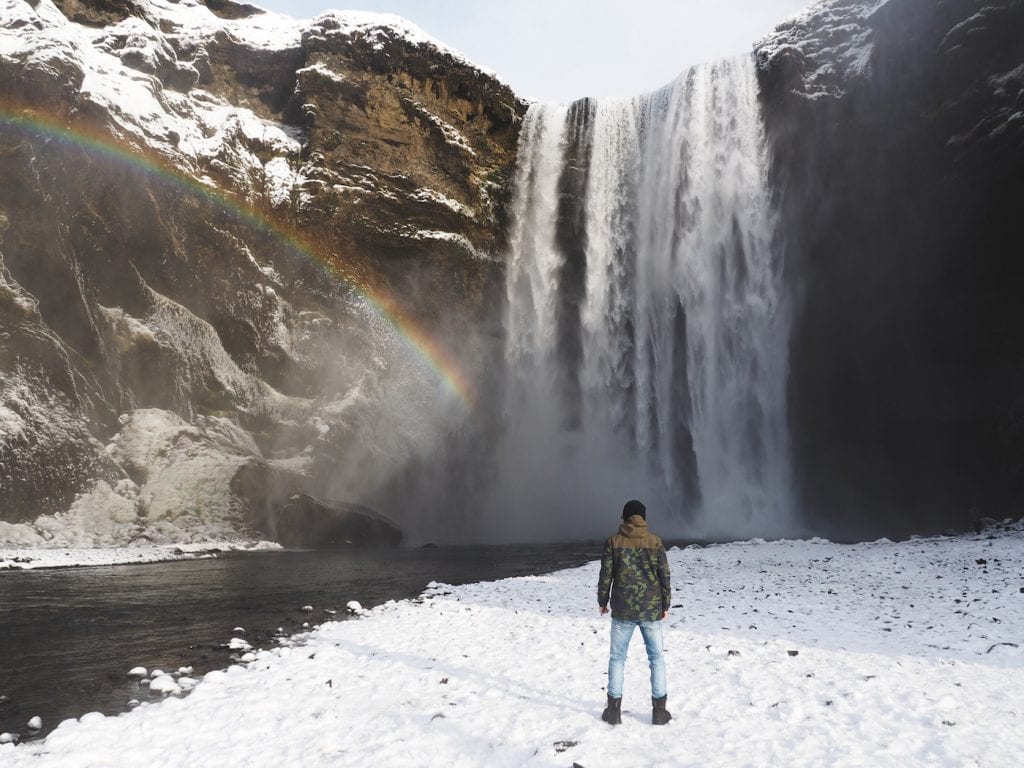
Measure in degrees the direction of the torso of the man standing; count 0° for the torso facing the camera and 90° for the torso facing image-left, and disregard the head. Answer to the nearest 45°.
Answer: approximately 180°

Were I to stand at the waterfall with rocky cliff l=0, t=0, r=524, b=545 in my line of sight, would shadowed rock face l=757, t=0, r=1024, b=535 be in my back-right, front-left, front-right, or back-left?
back-left

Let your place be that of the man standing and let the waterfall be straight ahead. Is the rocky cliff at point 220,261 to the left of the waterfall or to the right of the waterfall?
left

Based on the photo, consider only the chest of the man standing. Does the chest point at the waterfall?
yes
